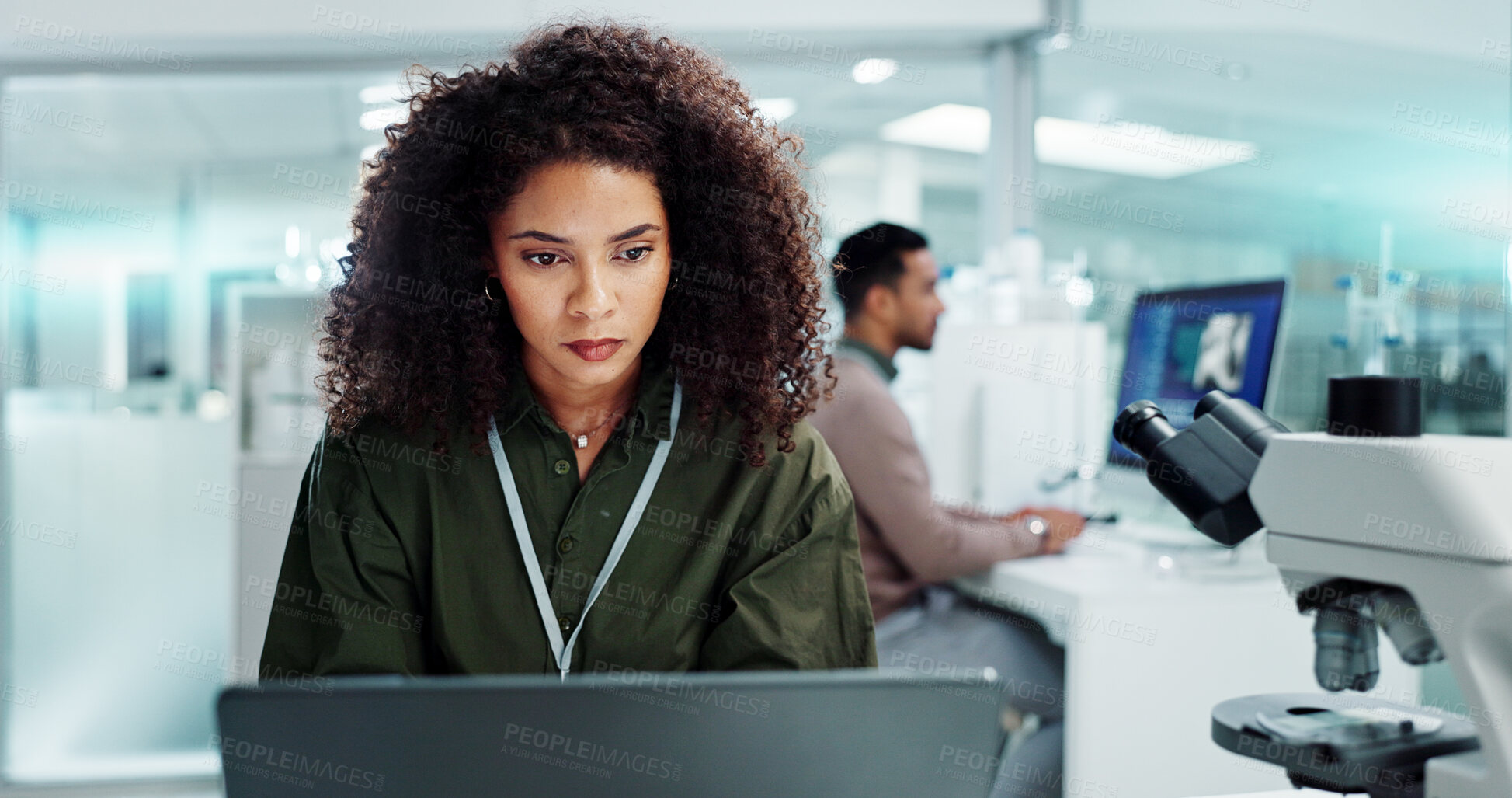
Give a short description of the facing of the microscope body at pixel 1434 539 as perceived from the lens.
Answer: facing to the left of the viewer

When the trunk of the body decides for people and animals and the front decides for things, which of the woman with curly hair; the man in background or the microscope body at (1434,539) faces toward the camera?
the woman with curly hair

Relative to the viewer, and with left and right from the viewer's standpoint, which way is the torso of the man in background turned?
facing to the right of the viewer

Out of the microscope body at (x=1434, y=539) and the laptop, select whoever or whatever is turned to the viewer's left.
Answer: the microscope body

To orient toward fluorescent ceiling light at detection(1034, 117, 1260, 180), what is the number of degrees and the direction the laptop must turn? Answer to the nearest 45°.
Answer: approximately 45° to its right

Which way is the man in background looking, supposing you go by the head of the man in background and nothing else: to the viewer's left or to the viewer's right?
to the viewer's right

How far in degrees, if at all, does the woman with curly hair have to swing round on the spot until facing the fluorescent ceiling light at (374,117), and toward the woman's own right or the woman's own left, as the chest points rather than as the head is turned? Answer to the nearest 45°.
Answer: approximately 180°

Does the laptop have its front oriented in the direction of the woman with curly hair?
yes
